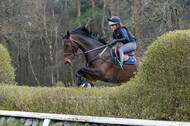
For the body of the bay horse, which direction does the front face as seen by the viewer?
to the viewer's left

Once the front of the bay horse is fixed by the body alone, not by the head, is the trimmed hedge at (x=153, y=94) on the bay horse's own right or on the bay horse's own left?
on the bay horse's own left

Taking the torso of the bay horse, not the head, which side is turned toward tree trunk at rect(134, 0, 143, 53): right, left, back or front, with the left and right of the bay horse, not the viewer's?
right

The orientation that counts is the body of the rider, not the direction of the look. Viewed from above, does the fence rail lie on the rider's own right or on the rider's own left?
on the rider's own left

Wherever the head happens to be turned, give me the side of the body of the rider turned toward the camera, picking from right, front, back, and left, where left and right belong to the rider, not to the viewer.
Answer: left

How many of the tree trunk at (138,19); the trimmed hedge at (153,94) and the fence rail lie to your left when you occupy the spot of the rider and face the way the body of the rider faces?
2

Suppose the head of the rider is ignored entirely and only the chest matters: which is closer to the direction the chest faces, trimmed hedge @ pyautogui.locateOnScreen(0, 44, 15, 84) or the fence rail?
the trimmed hedge

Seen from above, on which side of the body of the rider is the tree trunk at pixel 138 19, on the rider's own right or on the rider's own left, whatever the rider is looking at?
on the rider's own right

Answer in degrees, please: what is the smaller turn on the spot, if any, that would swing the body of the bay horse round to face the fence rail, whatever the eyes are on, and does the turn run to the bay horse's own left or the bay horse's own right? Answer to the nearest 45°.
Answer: approximately 90° to the bay horse's own left
